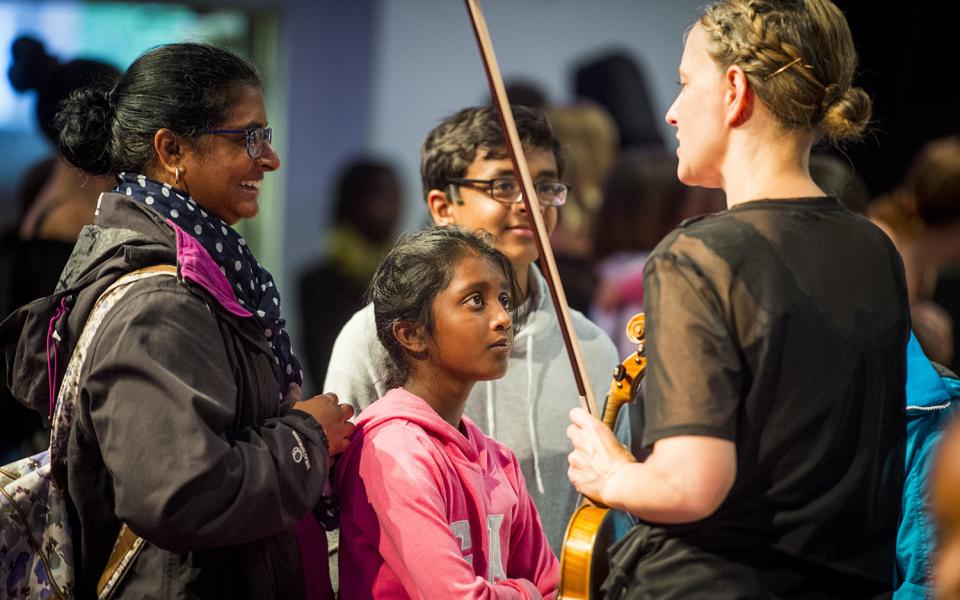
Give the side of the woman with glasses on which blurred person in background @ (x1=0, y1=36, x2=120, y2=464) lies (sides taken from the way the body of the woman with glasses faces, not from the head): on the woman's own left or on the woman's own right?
on the woman's own left

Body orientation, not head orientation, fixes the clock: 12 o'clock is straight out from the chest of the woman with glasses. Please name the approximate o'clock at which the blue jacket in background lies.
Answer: The blue jacket in background is roughly at 12 o'clock from the woman with glasses.

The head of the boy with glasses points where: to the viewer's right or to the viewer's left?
to the viewer's right

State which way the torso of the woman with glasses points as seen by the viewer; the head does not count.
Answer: to the viewer's right

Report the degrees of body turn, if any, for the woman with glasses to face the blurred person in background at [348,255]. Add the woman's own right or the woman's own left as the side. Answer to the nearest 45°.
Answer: approximately 90° to the woman's own left

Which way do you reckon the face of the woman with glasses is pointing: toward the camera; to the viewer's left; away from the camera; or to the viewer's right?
to the viewer's right

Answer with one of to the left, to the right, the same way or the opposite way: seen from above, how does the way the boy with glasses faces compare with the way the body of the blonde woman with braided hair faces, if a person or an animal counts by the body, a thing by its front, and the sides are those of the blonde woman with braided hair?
the opposite way

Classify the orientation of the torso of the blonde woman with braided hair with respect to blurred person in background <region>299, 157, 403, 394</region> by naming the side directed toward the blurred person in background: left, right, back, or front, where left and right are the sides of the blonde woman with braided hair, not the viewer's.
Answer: front

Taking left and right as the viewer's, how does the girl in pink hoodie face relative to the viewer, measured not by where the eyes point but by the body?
facing the viewer and to the right of the viewer

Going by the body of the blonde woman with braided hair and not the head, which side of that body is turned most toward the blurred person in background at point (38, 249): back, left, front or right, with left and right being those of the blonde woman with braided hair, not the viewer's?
front

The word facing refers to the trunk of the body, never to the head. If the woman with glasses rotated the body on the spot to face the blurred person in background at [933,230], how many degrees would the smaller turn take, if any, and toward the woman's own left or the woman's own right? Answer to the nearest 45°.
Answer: approximately 45° to the woman's own left

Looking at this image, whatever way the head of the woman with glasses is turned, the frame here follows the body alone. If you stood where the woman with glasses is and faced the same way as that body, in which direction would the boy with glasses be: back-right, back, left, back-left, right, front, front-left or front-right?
front-left

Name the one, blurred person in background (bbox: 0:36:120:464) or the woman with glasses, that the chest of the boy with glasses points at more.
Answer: the woman with glasses

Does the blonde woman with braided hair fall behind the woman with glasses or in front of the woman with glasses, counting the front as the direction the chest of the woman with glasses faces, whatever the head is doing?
in front

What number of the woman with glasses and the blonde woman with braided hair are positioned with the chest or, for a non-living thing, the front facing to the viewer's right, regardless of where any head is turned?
1

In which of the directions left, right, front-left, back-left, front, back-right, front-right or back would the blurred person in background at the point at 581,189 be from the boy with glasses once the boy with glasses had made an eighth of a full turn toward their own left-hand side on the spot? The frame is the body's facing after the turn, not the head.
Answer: left
